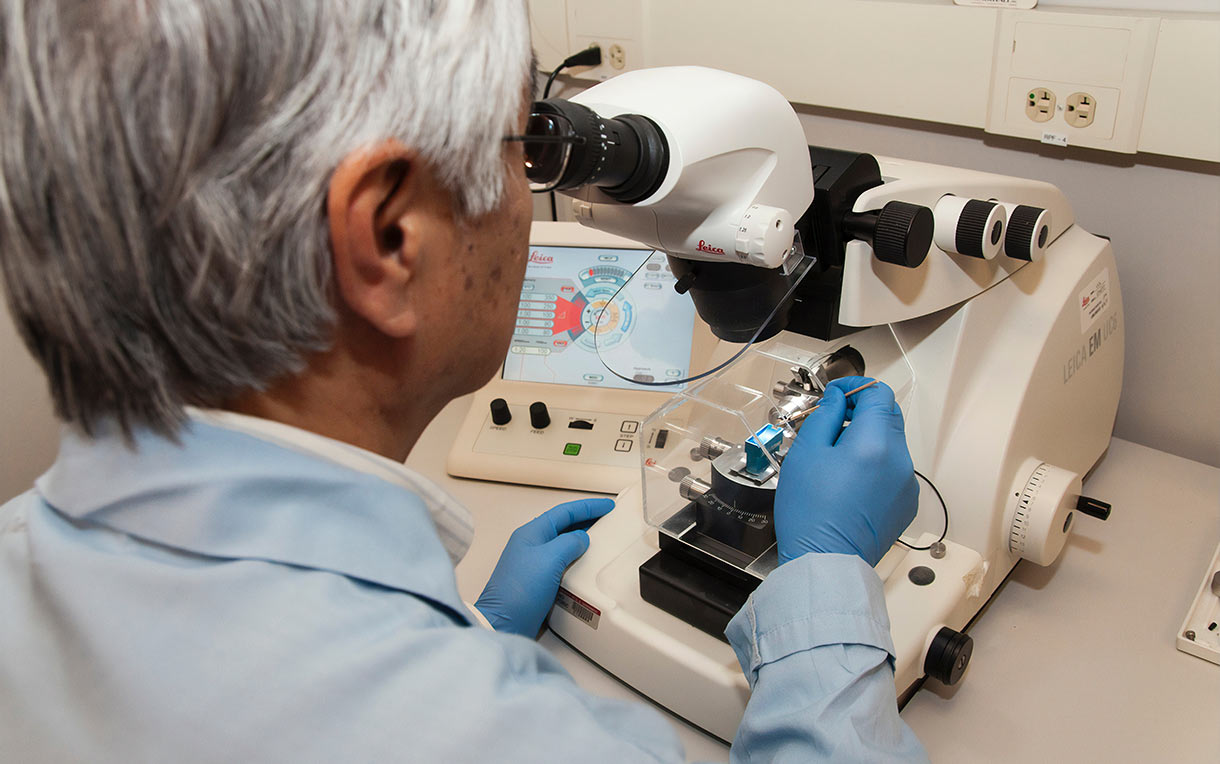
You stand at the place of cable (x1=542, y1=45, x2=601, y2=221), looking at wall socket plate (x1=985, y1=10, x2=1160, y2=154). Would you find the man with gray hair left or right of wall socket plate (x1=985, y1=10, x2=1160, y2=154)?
right

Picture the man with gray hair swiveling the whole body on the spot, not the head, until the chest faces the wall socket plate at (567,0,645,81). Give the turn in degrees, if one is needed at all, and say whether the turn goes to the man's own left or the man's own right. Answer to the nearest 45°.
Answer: approximately 45° to the man's own left

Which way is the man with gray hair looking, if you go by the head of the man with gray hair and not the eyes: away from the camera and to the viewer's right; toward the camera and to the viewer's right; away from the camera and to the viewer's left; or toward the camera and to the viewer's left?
away from the camera and to the viewer's right

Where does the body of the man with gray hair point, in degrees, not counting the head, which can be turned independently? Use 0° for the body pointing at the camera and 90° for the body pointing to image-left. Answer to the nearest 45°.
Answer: approximately 225°

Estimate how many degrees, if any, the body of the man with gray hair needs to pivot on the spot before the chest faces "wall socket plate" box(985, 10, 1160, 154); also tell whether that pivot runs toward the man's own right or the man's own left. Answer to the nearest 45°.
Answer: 0° — they already face it
